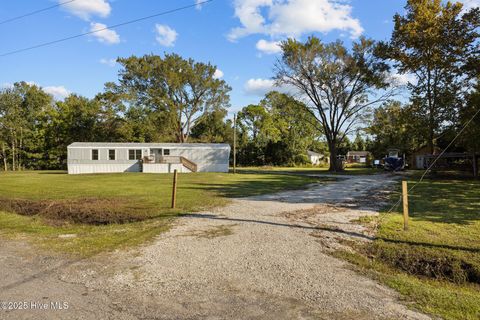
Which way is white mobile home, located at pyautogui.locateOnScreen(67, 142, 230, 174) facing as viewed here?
toward the camera

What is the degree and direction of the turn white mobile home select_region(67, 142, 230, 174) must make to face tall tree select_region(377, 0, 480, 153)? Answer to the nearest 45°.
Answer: approximately 45° to its left

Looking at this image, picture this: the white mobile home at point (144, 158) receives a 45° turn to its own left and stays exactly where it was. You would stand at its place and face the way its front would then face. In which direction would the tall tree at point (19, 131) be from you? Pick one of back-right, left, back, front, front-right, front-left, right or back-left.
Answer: back

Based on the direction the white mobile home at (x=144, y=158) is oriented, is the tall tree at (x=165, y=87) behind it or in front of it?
behind
